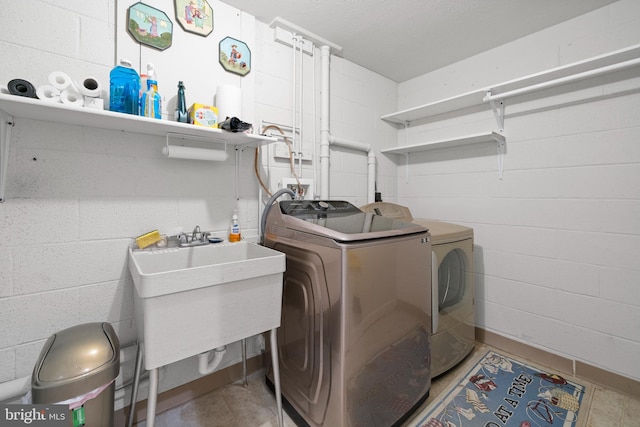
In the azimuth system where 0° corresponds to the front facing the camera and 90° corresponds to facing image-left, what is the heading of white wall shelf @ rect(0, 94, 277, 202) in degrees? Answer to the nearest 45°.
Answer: approximately 315°

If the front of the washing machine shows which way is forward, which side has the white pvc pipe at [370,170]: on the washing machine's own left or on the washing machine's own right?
on the washing machine's own left

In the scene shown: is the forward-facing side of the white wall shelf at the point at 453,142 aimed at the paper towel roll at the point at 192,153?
yes

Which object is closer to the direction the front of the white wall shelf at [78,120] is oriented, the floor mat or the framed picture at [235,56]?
the floor mat

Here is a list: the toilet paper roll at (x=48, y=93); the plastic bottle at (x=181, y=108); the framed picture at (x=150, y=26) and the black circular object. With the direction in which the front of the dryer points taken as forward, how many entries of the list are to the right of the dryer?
4

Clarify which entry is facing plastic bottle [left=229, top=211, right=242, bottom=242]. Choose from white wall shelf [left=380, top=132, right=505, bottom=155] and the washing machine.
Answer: the white wall shelf

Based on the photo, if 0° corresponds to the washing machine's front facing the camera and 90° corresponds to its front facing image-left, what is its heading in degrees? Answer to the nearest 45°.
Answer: approximately 315°

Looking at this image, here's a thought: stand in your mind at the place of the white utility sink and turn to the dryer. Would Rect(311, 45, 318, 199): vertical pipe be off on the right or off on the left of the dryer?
left

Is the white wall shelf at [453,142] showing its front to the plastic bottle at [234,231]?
yes

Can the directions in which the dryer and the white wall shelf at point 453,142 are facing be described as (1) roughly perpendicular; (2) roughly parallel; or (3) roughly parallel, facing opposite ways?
roughly perpendicular
